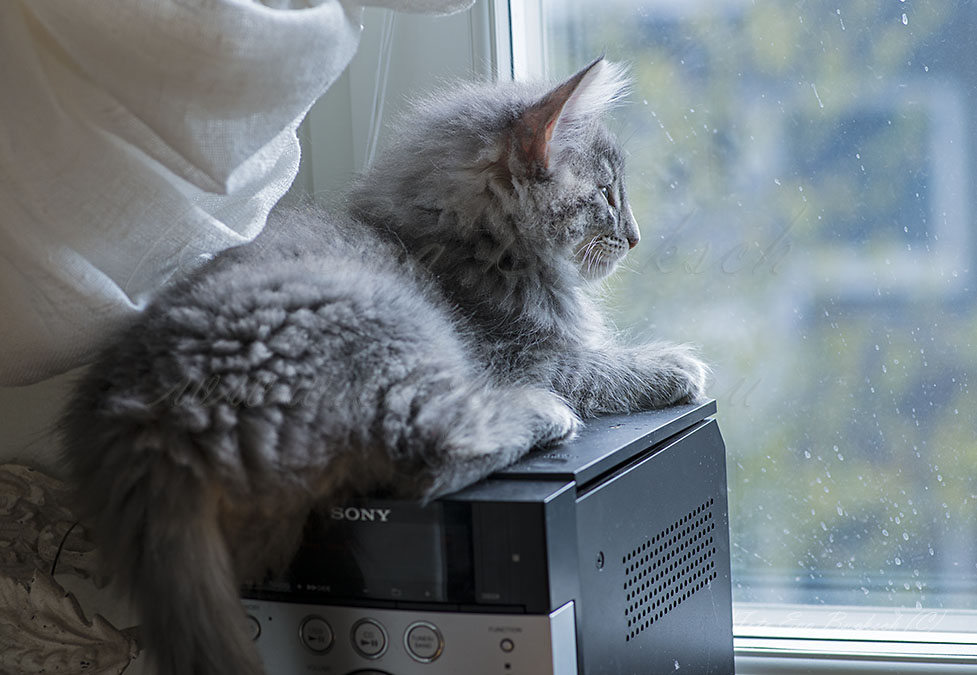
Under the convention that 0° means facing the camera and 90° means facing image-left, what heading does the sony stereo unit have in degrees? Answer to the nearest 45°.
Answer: approximately 45°

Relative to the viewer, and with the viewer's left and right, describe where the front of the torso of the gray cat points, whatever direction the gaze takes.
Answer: facing away from the viewer and to the right of the viewer
